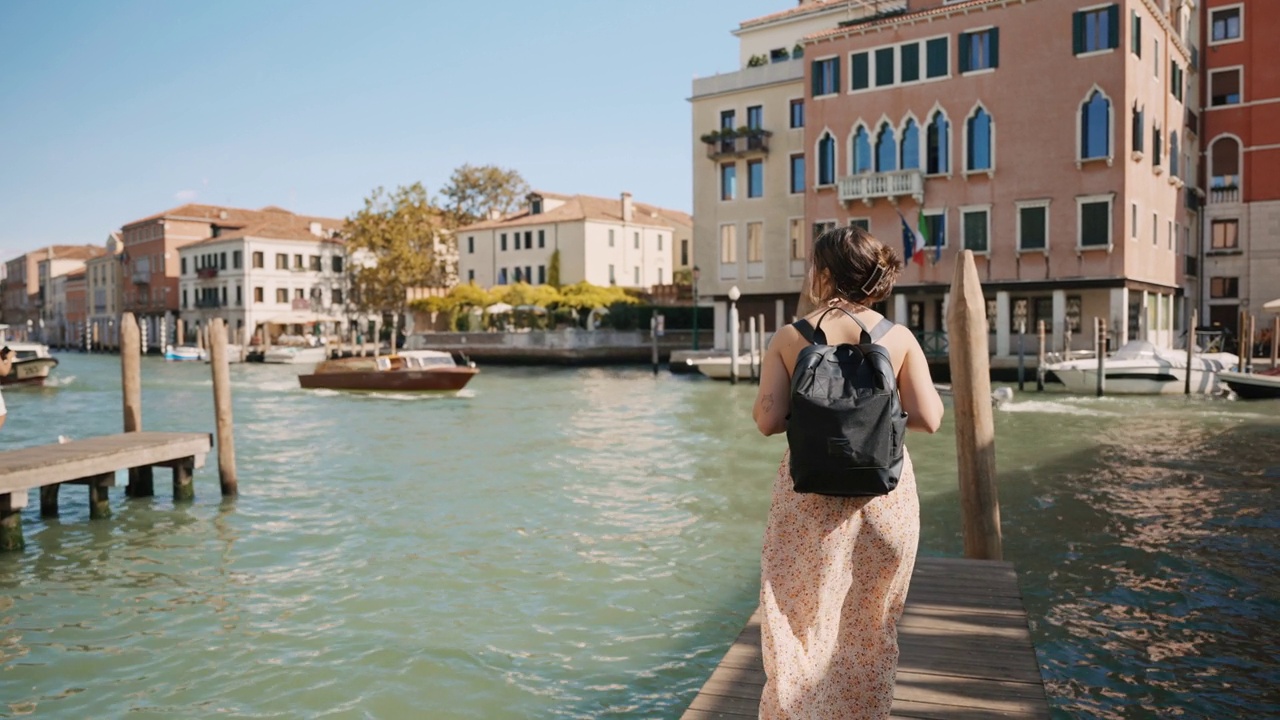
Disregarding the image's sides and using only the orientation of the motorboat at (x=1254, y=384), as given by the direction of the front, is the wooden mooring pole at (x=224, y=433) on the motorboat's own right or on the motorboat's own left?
on the motorboat's own left

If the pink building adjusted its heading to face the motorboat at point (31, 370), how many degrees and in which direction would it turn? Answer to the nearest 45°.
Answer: approximately 45° to its right

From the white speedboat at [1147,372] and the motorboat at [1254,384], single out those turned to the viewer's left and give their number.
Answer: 2

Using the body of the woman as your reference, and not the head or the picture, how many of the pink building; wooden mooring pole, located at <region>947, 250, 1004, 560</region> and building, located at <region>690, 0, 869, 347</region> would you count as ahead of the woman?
3

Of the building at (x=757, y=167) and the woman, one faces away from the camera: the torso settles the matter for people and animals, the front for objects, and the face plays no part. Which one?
the woman

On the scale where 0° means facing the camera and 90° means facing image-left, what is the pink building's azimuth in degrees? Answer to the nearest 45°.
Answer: approximately 45°

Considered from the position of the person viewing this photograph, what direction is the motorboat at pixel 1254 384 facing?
facing to the left of the viewer

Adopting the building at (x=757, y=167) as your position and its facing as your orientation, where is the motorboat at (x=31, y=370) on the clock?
The motorboat is roughly at 1 o'clock from the building.

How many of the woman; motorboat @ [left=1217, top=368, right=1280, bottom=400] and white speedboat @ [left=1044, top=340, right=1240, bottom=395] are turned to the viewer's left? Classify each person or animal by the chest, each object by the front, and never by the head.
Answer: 2

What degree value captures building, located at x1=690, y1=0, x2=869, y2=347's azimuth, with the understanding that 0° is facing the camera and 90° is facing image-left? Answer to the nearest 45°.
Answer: approximately 45°

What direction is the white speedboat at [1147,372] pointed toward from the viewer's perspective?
to the viewer's left

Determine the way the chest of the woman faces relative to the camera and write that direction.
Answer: away from the camera

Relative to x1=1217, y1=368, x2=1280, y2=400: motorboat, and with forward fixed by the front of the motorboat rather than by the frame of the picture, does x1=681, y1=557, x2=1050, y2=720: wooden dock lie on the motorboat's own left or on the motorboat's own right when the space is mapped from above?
on the motorboat's own left

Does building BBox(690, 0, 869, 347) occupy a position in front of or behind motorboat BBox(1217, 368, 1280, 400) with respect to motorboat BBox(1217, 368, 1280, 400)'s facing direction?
in front

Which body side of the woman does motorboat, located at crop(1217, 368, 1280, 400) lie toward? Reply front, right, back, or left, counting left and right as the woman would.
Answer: front
